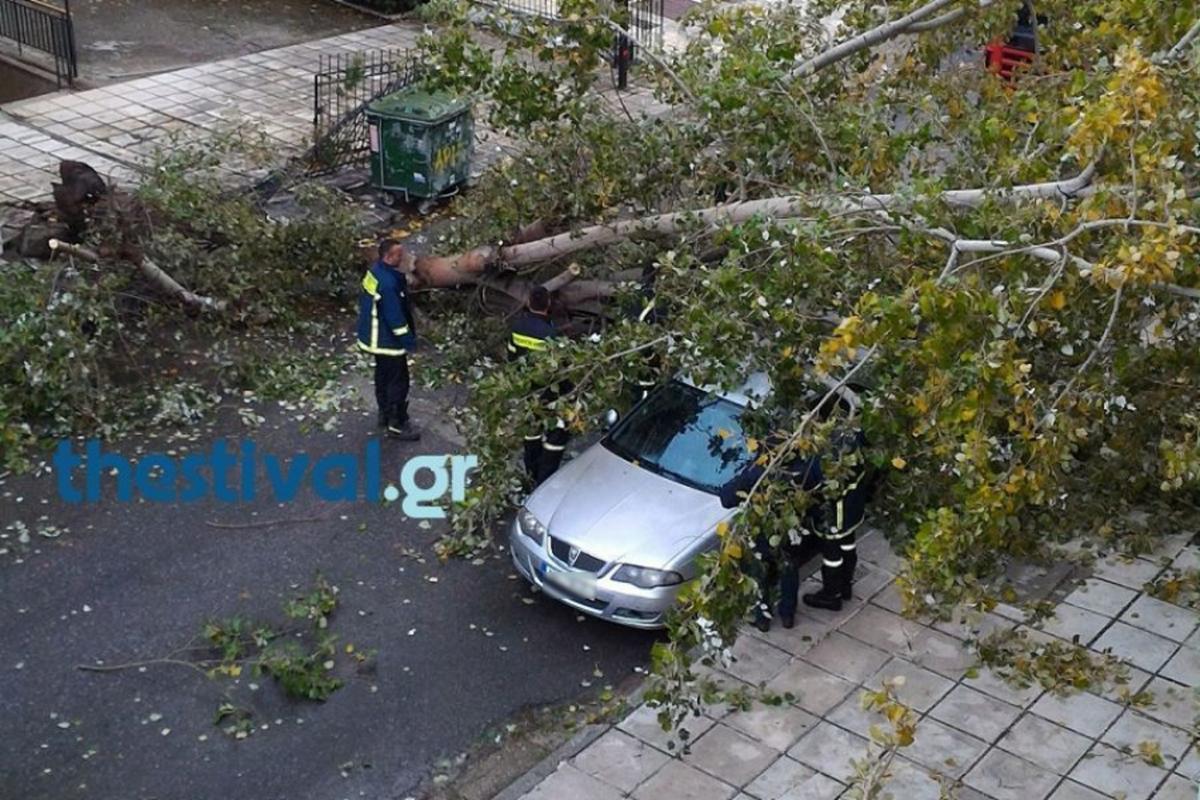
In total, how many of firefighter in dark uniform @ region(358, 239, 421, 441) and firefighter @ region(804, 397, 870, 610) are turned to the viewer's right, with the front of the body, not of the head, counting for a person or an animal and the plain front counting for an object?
1

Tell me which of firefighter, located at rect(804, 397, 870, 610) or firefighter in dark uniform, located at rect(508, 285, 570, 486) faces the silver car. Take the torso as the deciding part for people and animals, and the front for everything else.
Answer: the firefighter

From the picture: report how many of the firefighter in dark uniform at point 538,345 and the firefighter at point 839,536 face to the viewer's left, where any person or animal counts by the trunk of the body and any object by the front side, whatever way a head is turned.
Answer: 1

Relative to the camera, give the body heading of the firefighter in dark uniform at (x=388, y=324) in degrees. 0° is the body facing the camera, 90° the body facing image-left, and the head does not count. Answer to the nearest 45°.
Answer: approximately 270°

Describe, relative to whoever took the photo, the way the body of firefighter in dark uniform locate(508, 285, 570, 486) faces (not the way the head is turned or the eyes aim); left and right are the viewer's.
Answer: facing away from the viewer and to the right of the viewer

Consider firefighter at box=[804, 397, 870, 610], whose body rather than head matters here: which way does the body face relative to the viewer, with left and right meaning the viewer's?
facing to the left of the viewer

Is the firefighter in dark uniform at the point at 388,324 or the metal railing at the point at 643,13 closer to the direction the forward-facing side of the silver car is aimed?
the firefighter in dark uniform

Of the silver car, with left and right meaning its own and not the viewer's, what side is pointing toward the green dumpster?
right

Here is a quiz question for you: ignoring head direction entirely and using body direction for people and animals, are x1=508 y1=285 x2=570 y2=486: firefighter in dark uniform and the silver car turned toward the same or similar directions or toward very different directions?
very different directions
